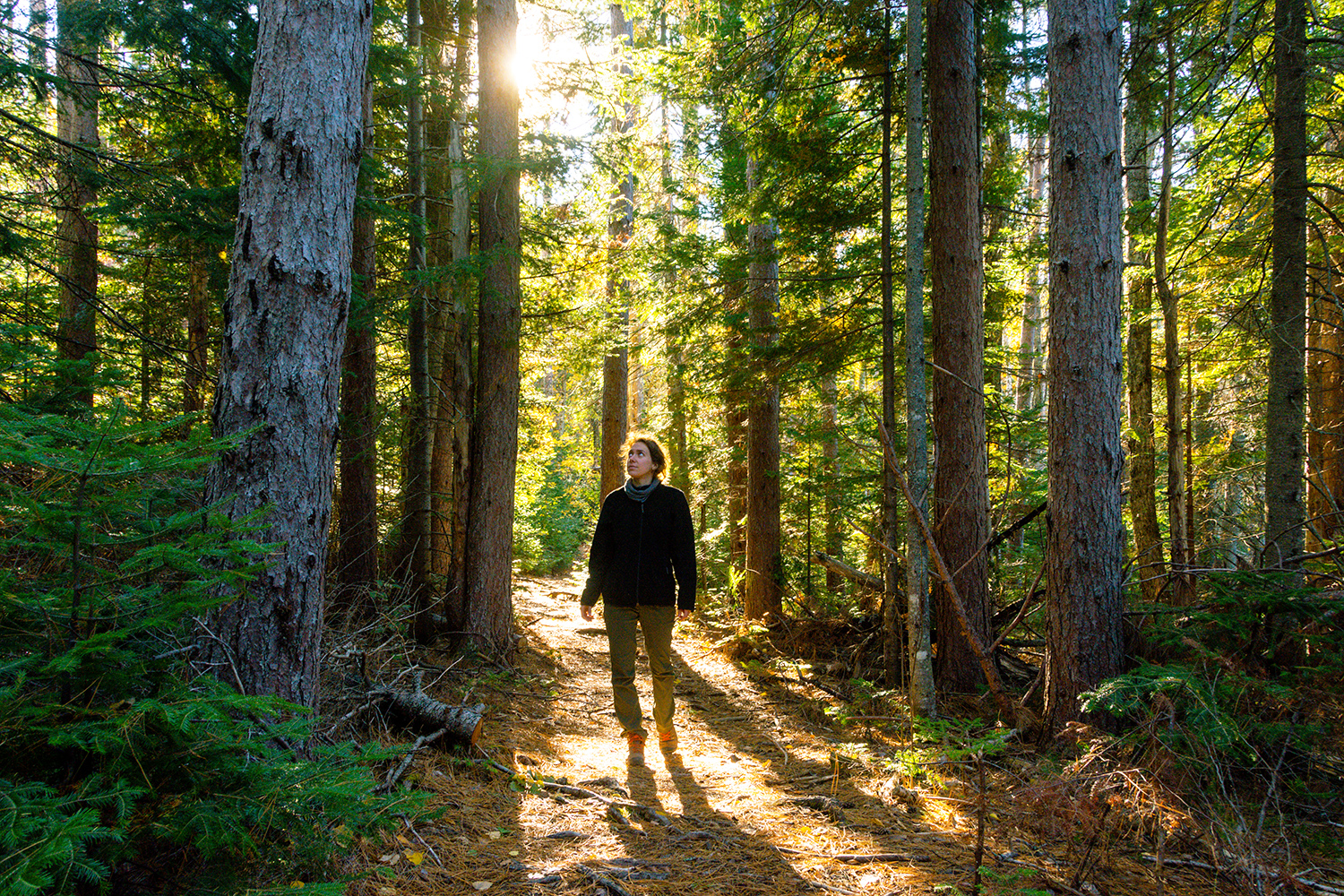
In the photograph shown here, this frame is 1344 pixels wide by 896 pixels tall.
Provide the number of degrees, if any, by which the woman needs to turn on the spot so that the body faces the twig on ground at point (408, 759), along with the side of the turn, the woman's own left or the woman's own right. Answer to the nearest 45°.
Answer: approximately 45° to the woman's own right

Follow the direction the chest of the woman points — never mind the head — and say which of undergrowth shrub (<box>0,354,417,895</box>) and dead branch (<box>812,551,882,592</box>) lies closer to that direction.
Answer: the undergrowth shrub

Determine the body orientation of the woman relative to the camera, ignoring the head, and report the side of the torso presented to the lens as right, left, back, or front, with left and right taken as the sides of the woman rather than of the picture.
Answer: front

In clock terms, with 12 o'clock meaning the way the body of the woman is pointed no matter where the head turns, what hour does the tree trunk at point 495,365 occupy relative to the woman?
The tree trunk is roughly at 5 o'clock from the woman.

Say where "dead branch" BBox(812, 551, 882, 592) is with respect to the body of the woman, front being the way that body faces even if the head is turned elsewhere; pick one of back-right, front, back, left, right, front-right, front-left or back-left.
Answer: back-left

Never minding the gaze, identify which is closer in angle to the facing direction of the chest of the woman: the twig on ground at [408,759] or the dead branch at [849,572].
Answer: the twig on ground

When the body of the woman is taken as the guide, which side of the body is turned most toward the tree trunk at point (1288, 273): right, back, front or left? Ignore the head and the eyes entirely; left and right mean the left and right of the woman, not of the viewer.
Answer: left

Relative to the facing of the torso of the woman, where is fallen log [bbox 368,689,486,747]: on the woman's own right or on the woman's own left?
on the woman's own right

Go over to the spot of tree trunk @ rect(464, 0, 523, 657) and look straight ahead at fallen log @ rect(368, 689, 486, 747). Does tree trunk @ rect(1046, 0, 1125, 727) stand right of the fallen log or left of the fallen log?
left
